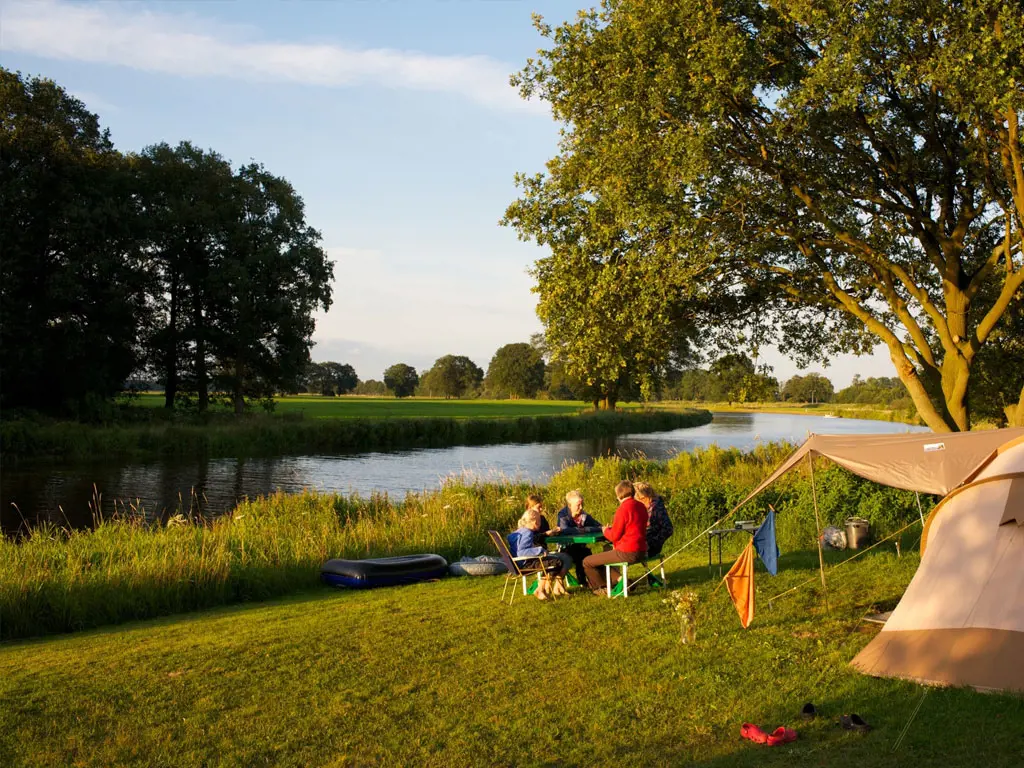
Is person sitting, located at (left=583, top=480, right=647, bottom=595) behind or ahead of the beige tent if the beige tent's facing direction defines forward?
ahead

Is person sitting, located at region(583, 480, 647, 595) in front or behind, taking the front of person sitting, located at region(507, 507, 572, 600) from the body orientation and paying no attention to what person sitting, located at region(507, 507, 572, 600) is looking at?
in front

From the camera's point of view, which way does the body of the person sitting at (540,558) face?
to the viewer's right

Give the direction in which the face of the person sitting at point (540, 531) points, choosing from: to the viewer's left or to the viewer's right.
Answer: to the viewer's right

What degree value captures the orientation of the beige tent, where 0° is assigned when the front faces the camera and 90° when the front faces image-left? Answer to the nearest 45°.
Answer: approximately 90°

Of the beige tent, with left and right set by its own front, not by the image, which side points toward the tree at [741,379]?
right

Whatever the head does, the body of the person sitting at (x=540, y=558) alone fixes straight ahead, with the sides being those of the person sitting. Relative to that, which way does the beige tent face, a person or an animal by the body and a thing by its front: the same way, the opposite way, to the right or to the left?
the opposite way

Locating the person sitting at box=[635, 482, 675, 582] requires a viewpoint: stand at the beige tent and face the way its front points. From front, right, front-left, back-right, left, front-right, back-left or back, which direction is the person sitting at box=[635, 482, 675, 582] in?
front-right

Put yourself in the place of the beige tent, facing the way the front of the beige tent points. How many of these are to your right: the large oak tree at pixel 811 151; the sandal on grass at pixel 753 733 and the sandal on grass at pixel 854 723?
1

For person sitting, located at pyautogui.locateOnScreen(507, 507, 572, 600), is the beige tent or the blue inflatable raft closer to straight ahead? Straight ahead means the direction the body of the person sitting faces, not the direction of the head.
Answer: the beige tent

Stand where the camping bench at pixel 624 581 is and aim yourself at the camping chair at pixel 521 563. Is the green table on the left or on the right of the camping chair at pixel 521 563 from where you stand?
right

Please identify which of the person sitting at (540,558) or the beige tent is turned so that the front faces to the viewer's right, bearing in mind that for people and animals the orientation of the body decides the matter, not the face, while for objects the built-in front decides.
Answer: the person sitting

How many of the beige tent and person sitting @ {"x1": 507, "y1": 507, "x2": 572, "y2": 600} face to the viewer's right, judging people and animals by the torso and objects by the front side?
1

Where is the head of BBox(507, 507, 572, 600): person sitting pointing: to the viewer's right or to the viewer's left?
to the viewer's right

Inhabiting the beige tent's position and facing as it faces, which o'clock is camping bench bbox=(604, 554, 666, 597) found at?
The camping bench is roughly at 1 o'clock from the beige tent.

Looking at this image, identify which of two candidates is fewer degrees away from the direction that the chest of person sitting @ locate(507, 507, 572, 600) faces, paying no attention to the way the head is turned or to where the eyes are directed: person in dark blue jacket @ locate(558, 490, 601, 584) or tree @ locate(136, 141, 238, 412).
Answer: the person in dark blue jacket
